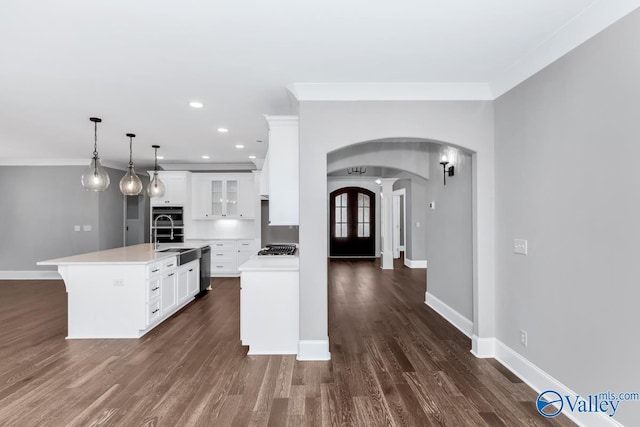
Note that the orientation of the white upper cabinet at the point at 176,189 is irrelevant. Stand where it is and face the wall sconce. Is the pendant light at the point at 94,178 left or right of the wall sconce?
right

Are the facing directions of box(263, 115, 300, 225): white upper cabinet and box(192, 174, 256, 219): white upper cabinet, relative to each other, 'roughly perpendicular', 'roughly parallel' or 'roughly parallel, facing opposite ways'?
roughly perpendicular

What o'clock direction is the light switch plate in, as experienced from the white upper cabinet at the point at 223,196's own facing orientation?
The light switch plate is roughly at 11 o'clock from the white upper cabinet.

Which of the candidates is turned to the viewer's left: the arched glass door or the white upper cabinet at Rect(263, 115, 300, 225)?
the white upper cabinet

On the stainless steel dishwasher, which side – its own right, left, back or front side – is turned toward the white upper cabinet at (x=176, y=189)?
left

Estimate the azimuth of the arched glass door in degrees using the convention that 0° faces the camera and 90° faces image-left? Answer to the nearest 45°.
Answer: approximately 0°

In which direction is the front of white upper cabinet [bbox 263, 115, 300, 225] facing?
to the viewer's left

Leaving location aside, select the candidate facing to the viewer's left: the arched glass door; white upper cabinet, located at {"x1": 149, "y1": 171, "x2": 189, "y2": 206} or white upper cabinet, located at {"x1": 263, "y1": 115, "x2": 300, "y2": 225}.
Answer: white upper cabinet, located at {"x1": 263, "y1": 115, "x2": 300, "y2": 225}

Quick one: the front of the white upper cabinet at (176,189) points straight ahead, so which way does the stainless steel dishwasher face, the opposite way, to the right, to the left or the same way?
to the left

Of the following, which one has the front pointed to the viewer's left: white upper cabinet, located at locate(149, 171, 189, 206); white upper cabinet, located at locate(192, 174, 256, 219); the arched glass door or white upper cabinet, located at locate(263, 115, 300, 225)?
white upper cabinet, located at locate(263, 115, 300, 225)

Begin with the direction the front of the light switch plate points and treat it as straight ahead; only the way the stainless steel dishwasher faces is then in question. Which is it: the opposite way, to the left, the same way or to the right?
the opposite way

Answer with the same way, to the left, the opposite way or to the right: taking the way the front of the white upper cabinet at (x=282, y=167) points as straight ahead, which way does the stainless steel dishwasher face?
the opposite way

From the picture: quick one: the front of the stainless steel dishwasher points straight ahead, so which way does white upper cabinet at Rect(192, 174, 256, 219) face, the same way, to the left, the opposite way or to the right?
to the right

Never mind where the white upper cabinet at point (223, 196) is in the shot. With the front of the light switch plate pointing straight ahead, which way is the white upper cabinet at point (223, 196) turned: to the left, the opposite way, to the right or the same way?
to the left
